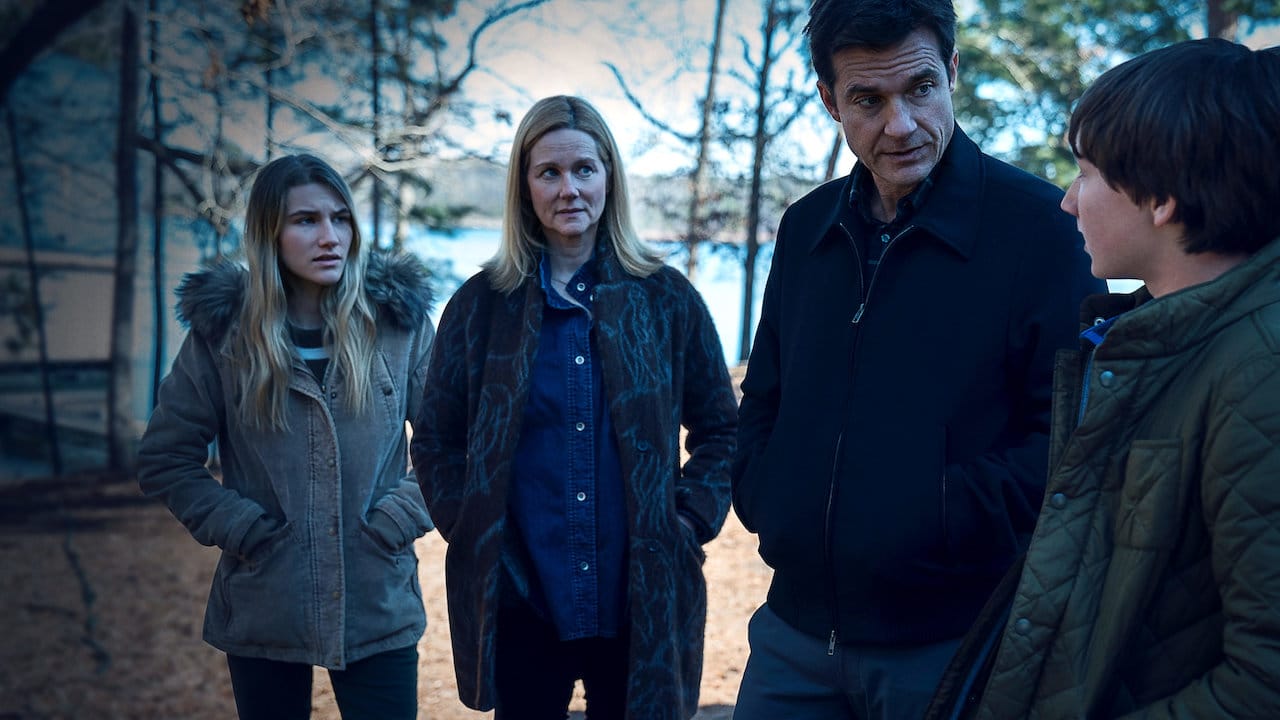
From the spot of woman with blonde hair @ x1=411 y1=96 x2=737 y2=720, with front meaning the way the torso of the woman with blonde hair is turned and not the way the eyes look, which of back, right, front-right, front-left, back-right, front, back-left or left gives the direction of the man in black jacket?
front-left

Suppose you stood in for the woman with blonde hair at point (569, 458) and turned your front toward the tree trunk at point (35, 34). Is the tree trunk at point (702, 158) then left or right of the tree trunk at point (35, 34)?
right

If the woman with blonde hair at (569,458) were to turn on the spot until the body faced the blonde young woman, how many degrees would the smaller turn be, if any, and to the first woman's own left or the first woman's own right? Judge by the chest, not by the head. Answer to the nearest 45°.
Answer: approximately 90° to the first woman's own right

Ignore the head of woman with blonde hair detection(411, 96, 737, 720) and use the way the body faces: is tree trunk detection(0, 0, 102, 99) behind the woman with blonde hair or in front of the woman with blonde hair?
behind

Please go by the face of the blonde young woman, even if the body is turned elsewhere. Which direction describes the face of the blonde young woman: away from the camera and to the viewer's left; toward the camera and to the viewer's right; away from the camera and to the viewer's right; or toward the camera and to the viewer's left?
toward the camera and to the viewer's right

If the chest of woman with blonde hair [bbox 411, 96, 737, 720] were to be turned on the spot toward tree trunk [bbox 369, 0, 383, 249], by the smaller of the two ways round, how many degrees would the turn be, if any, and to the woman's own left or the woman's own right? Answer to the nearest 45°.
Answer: approximately 180°

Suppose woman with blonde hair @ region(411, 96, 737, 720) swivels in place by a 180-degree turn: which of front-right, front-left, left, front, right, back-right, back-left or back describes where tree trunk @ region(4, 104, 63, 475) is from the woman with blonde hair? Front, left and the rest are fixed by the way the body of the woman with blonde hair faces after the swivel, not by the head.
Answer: front-left

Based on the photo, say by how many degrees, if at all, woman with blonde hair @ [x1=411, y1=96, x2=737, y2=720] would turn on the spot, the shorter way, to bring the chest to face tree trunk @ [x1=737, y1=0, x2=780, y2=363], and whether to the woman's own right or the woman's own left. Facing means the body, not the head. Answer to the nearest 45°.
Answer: approximately 180°

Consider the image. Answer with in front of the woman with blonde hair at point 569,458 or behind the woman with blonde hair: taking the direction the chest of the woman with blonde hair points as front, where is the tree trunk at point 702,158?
behind

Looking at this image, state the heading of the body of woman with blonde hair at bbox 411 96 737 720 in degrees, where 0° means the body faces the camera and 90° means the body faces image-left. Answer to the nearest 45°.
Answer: approximately 0°
